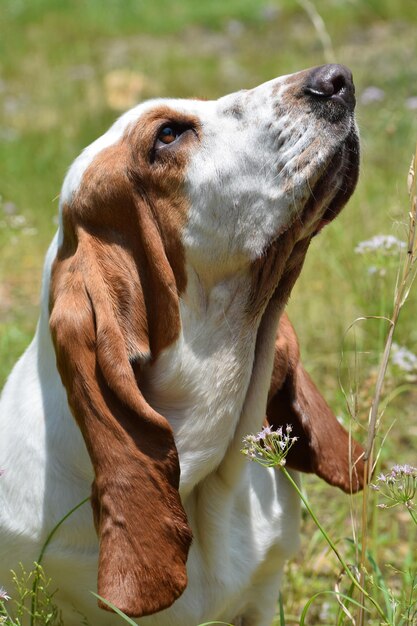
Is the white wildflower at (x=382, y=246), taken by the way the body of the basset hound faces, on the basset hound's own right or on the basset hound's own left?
on the basset hound's own left

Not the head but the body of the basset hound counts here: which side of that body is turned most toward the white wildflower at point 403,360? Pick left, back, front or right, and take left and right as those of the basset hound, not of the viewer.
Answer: left

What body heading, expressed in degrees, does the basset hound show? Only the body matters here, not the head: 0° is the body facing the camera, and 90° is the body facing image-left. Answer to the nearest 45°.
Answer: approximately 315°
